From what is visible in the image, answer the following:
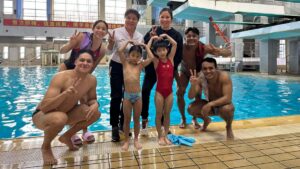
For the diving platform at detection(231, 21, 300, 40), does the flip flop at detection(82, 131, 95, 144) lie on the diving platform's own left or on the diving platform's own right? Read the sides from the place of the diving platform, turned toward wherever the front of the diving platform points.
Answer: on the diving platform's own left

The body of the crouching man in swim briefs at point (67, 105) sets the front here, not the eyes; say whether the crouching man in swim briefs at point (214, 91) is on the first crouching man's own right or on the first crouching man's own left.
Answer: on the first crouching man's own left

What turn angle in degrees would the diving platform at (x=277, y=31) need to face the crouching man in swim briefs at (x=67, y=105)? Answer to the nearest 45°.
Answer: approximately 90° to its left

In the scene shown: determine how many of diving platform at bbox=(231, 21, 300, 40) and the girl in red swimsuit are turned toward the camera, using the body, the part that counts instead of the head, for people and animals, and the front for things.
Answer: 1

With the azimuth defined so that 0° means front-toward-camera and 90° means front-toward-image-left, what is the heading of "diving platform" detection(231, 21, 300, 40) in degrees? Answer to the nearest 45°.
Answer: approximately 90°
